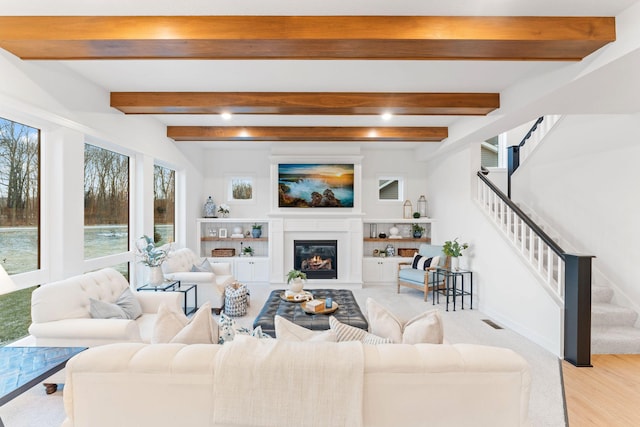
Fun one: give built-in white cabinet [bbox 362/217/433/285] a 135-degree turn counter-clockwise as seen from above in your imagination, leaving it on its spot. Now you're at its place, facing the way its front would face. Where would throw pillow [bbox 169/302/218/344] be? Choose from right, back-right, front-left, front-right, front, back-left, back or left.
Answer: back-right

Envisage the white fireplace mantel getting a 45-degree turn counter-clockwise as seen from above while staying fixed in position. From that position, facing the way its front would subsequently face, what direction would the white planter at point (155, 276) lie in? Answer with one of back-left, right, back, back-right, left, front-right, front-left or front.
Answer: right

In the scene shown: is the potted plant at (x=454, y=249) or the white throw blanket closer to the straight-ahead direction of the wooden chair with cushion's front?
the white throw blanket

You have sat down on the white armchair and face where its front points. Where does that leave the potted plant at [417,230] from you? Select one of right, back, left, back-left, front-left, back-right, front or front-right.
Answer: front-left

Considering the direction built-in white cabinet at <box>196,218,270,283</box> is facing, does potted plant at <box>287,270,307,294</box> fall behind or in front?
in front

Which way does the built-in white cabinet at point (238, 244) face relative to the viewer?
toward the camera

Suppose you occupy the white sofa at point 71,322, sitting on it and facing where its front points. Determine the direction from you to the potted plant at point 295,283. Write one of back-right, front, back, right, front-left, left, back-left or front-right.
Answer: front-left

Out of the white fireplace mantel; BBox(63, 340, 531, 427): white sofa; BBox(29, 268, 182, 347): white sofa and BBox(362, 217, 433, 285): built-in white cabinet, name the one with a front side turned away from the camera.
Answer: BBox(63, 340, 531, 427): white sofa

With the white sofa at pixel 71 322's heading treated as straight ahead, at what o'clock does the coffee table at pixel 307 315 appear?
The coffee table is roughly at 11 o'clock from the white sofa.

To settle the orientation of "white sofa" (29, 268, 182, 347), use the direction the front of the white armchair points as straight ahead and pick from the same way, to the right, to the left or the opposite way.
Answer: the same way

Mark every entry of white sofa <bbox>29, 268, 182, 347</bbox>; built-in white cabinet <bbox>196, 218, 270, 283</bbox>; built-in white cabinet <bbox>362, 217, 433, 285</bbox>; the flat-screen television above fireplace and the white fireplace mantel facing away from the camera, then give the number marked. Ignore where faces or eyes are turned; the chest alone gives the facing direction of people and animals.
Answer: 0

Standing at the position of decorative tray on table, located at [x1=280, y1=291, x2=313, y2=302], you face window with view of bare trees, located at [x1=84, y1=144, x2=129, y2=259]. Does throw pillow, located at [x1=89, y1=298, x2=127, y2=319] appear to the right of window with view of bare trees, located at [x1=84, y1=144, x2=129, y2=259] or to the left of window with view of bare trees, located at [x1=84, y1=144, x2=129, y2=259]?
left

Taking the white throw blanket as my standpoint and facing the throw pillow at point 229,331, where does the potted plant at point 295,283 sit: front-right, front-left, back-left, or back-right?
front-right

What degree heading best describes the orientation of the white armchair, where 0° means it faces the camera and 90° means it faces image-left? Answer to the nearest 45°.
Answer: approximately 315°

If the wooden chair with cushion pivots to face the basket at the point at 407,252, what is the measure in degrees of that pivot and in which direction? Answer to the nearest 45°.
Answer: approximately 135° to its right

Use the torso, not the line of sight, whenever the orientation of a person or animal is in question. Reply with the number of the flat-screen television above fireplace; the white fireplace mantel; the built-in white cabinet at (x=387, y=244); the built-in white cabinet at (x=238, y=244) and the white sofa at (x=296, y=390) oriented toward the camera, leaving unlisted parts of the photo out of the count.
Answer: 4

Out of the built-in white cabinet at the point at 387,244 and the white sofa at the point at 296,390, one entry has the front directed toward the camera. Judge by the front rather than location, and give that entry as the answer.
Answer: the built-in white cabinet

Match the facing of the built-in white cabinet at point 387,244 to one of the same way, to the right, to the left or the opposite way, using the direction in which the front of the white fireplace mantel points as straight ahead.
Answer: the same way

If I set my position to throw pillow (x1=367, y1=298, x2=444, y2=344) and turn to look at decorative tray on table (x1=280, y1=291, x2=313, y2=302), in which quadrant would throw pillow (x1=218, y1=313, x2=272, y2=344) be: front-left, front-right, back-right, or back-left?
front-left

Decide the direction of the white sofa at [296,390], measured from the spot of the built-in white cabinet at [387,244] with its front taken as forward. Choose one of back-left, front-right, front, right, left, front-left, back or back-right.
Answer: front

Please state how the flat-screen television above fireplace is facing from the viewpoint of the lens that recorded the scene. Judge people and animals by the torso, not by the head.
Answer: facing the viewer

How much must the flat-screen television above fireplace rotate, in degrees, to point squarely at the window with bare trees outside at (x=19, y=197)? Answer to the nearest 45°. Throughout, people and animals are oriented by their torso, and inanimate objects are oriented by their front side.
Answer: approximately 45° to its right

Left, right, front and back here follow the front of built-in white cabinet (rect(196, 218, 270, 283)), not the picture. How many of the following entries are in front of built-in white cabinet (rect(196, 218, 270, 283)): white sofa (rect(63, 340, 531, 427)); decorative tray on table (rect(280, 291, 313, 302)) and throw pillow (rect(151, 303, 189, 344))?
3

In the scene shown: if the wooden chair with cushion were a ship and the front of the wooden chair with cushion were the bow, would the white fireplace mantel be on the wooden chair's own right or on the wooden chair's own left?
on the wooden chair's own right

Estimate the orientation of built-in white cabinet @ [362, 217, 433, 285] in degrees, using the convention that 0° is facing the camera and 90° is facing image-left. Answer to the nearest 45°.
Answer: approximately 0°

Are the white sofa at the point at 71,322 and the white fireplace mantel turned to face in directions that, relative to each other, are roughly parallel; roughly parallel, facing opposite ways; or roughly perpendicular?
roughly perpendicular
